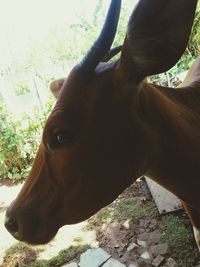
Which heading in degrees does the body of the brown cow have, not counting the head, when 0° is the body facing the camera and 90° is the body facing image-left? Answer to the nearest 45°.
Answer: approximately 90°

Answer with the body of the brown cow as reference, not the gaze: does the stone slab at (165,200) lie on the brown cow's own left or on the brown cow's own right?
on the brown cow's own right
